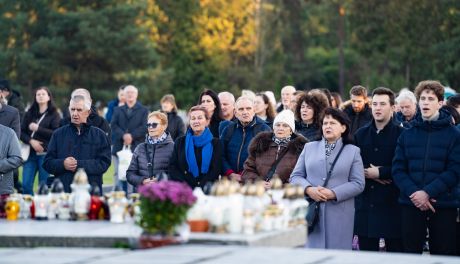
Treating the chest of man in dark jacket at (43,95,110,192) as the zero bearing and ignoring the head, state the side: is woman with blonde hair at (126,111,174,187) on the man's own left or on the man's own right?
on the man's own left

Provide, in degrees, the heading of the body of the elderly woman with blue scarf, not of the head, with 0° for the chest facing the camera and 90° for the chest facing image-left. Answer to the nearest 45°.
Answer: approximately 0°

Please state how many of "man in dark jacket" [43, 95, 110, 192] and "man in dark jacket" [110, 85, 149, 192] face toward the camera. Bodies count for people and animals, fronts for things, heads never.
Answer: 2

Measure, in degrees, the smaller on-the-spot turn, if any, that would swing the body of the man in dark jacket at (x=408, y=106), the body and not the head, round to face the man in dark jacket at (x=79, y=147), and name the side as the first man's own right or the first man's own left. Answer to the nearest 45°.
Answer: approximately 45° to the first man's own right

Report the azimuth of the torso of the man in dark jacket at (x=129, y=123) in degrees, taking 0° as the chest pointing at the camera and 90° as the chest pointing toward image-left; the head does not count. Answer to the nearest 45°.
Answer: approximately 0°

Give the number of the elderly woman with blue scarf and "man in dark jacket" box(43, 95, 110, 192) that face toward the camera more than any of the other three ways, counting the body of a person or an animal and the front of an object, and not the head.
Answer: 2
